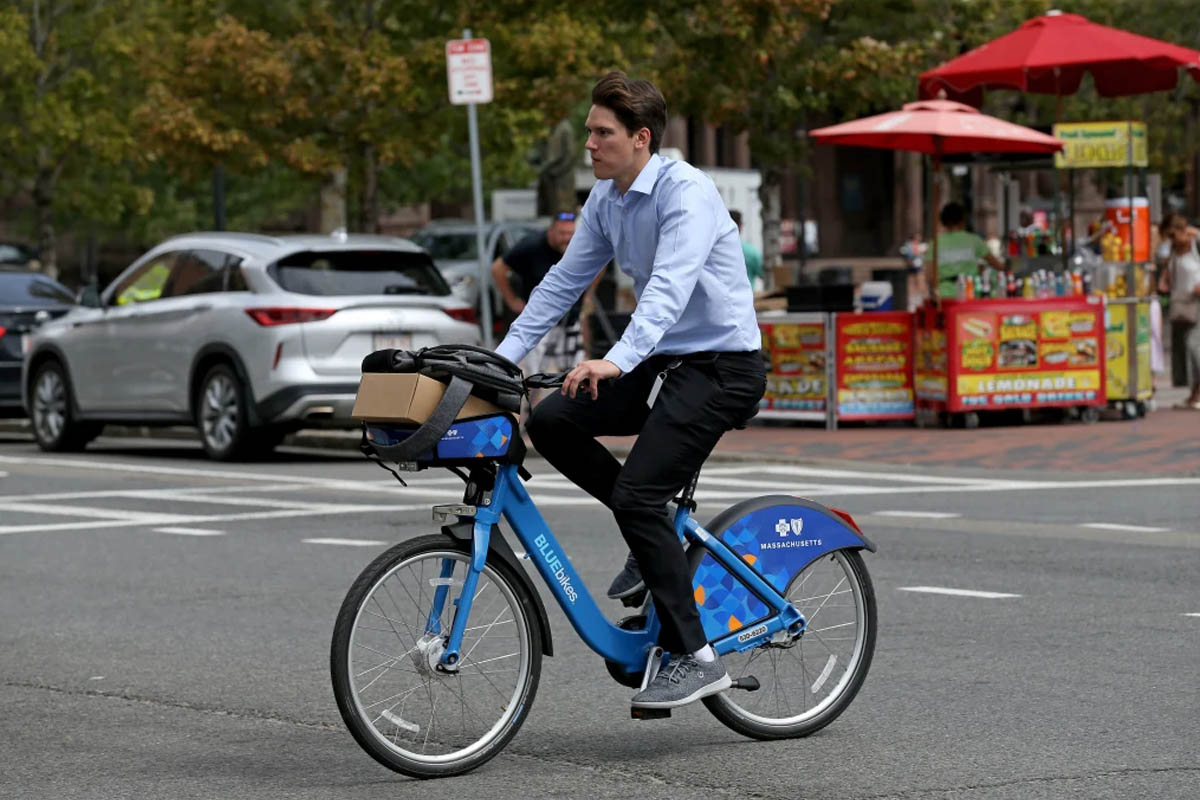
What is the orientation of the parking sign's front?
toward the camera

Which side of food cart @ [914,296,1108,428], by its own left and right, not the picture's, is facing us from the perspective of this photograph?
front

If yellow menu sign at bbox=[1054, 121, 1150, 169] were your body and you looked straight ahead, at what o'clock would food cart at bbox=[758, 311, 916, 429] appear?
The food cart is roughly at 2 o'clock from the yellow menu sign.

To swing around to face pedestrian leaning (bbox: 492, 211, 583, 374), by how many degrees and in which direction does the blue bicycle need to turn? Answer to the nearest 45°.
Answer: approximately 135° to its right

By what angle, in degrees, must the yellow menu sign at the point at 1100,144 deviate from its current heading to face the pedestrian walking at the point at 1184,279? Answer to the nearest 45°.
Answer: approximately 135° to its left

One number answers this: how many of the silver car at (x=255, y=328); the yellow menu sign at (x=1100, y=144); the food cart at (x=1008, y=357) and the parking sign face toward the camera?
3

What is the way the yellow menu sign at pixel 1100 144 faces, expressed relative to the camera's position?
facing the viewer

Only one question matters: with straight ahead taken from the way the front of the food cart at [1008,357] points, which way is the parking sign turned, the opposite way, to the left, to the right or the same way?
the same way

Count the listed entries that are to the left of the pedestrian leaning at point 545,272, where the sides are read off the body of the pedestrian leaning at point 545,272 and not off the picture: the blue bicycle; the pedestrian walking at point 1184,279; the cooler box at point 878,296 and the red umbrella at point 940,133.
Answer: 3

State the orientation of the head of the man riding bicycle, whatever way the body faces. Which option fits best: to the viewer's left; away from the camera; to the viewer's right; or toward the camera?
to the viewer's left

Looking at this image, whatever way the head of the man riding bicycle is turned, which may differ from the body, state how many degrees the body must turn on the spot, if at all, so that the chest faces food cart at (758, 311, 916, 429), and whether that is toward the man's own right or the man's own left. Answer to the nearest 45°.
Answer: approximately 135° to the man's own right

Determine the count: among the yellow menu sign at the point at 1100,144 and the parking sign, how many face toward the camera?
2

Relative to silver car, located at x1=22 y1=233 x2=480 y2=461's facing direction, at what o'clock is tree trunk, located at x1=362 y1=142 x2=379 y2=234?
The tree trunk is roughly at 2 o'clock from the silver car.

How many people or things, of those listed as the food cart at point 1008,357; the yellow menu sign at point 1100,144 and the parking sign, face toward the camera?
3

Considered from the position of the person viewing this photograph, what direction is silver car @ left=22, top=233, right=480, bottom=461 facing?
facing away from the viewer and to the left of the viewer

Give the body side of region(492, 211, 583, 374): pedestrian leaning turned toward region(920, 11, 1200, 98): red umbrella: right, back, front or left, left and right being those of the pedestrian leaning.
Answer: left

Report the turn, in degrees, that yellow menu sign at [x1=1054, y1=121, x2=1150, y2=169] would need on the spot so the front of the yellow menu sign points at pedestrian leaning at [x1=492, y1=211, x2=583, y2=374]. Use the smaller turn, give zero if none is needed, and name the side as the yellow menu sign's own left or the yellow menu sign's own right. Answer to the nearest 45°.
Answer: approximately 45° to the yellow menu sign's own right

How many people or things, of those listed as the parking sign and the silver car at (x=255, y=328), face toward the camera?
1

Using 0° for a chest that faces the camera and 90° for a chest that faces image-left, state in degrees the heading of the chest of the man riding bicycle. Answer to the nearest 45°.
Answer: approximately 45°

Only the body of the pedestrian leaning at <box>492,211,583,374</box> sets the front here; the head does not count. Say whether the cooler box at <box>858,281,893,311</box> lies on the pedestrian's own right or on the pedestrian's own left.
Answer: on the pedestrian's own left

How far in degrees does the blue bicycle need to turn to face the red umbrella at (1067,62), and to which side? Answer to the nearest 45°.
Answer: approximately 135° to its right

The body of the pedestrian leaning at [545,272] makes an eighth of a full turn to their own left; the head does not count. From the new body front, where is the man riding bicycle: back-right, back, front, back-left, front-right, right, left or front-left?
right
